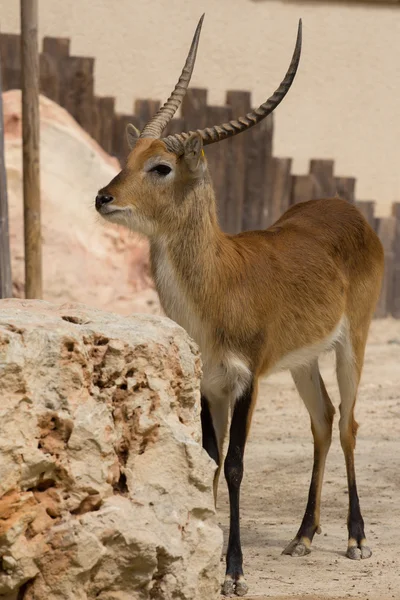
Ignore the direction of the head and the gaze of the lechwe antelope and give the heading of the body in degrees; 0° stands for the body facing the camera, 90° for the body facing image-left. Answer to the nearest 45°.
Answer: approximately 45°

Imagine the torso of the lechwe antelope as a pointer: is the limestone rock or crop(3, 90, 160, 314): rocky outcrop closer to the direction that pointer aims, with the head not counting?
the limestone rock

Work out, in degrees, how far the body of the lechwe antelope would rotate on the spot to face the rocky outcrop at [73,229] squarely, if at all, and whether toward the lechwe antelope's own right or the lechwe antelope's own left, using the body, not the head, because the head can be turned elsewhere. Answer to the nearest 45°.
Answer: approximately 135° to the lechwe antelope's own right

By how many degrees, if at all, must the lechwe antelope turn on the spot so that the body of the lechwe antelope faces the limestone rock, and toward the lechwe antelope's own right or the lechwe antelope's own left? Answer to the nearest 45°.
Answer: approximately 45° to the lechwe antelope's own left

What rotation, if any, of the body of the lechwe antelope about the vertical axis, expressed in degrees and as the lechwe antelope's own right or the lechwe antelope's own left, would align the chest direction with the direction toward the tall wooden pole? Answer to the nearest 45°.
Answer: approximately 90° to the lechwe antelope's own right

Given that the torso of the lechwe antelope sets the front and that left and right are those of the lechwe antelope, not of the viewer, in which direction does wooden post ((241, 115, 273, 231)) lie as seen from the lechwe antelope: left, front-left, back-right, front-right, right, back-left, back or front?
back-right

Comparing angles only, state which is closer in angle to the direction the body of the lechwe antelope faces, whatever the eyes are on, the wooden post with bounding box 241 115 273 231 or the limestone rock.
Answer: the limestone rock

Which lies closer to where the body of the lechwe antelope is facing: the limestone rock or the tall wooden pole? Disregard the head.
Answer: the limestone rock
